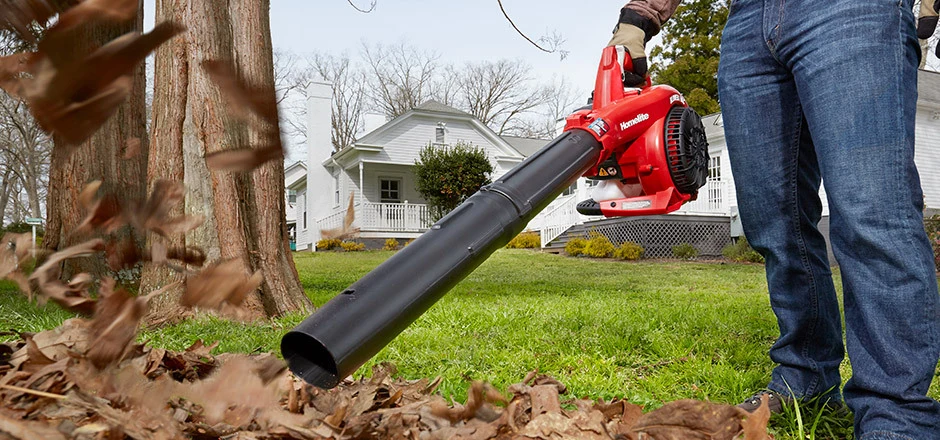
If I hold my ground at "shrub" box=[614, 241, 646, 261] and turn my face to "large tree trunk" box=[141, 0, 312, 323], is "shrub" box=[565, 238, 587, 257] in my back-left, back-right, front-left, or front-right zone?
back-right

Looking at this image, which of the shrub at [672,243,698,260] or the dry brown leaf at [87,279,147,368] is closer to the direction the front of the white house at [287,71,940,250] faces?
the dry brown leaf

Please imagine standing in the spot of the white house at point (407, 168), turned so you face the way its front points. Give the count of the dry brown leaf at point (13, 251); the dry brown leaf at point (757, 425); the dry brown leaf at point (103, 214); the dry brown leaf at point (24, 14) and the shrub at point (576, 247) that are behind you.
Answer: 0

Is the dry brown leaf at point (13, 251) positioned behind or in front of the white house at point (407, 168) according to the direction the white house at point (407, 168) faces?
in front

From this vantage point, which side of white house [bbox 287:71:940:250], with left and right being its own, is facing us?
front

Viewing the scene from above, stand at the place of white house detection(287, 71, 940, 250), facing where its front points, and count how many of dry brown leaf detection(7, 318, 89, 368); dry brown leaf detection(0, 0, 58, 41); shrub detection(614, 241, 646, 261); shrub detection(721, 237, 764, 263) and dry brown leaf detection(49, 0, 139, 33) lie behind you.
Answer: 0

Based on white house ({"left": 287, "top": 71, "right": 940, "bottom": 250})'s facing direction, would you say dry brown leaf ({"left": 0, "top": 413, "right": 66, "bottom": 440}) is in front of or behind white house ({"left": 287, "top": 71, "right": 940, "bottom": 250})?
in front

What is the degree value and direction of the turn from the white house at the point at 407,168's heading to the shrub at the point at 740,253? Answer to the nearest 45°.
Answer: approximately 45° to its left

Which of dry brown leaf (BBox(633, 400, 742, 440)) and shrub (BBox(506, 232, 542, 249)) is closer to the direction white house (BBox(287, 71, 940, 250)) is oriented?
the dry brown leaf

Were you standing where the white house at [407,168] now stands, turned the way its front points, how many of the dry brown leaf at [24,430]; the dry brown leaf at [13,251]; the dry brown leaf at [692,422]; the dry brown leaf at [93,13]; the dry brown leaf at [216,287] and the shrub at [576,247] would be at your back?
0

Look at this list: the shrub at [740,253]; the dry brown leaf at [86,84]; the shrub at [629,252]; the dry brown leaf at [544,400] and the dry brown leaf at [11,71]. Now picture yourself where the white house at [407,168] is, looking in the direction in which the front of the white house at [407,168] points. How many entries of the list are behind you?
0

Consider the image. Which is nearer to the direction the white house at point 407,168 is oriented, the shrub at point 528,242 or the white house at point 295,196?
the shrub

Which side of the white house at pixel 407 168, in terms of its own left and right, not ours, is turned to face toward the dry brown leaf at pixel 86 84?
front

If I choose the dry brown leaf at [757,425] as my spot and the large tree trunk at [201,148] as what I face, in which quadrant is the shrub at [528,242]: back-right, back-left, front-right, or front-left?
front-right

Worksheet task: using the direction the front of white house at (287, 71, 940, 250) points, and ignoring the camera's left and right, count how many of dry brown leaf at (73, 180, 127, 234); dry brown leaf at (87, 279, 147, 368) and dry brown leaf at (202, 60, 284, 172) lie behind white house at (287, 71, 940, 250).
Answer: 0

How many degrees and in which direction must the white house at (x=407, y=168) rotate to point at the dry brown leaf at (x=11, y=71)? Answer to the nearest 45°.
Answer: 0° — it already faces it

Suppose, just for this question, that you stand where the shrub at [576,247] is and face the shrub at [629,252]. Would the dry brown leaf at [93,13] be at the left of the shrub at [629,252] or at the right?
right
